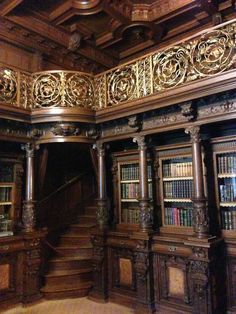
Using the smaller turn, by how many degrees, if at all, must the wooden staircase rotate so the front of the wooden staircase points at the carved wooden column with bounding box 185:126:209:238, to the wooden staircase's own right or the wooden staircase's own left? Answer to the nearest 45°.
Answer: approximately 45° to the wooden staircase's own left

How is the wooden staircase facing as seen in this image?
toward the camera

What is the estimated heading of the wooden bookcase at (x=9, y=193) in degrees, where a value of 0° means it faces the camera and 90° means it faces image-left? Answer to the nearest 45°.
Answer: approximately 315°

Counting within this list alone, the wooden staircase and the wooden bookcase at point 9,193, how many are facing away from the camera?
0
